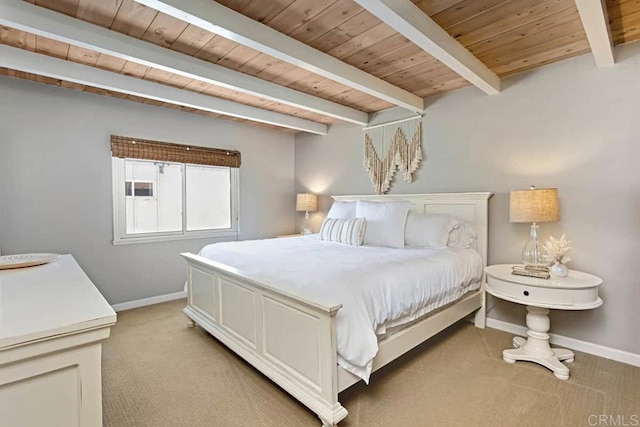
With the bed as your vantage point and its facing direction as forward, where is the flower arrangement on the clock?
The flower arrangement is roughly at 7 o'clock from the bed.

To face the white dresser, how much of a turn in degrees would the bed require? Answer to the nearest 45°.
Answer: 0° — it already faces it

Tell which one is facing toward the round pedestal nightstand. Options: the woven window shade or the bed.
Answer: the woven window shade

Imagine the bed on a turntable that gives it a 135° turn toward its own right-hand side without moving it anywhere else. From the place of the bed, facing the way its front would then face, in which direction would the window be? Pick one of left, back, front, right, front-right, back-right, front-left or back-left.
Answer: front-left

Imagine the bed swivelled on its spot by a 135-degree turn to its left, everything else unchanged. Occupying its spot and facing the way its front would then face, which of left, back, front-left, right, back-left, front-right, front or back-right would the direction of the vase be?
front

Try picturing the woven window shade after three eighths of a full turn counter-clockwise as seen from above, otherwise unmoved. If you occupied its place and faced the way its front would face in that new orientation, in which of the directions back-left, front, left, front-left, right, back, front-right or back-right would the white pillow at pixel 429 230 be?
back-right

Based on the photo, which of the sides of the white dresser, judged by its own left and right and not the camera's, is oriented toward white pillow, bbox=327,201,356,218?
front

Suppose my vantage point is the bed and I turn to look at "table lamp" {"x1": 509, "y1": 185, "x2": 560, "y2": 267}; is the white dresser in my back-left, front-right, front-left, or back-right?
back-right

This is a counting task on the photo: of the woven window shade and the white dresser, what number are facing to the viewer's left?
0

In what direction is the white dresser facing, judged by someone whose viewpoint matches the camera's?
facing away from the viewer and to the right of the viewer

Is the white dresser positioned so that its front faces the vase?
no

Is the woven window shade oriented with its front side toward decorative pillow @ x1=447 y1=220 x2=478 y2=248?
yes

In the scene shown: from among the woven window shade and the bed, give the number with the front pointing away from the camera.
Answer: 0

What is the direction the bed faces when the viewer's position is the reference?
facing the viewer and to the left of the viewer

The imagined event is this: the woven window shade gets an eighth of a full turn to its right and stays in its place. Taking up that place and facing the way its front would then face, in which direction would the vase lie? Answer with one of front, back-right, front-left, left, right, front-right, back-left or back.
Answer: front-left
